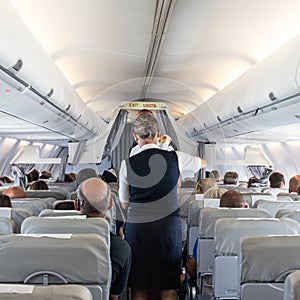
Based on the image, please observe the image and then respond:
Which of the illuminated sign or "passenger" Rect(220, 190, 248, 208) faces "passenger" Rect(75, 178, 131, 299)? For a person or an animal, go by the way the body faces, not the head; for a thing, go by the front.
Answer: the illuminated sign

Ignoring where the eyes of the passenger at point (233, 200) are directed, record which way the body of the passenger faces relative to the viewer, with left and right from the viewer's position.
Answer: facing away from the viewer

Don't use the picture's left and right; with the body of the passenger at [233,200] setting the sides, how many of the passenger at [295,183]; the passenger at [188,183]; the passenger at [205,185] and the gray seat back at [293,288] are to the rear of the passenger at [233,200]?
1

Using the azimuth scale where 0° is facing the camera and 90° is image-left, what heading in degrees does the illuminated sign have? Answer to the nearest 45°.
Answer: approximately 0°

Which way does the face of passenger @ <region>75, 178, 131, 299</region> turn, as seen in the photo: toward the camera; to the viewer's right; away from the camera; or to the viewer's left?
away from the camera

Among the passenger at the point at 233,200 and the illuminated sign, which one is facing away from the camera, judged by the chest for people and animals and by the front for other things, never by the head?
the passenger

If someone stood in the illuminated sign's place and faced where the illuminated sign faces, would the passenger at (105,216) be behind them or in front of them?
in front

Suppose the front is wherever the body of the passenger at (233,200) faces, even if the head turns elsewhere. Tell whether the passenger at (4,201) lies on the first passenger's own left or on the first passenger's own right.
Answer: on the first passenger's own left

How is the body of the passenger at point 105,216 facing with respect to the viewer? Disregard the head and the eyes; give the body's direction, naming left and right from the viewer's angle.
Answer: facing away from the viewer

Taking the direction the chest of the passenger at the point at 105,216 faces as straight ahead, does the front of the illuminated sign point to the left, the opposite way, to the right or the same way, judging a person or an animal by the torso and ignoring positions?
the opposite way

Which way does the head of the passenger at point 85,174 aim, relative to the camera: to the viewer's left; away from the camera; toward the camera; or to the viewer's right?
away from the camera

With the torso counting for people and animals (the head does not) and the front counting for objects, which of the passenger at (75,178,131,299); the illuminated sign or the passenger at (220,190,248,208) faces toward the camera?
the illuminated sign

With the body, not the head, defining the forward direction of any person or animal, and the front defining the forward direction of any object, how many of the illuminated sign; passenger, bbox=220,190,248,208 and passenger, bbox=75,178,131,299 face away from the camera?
2
